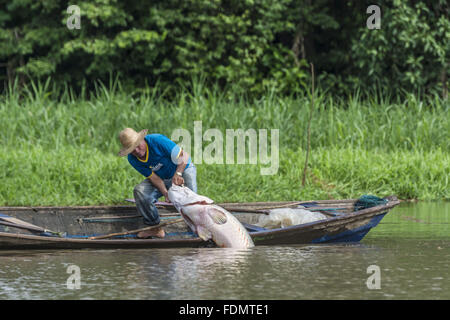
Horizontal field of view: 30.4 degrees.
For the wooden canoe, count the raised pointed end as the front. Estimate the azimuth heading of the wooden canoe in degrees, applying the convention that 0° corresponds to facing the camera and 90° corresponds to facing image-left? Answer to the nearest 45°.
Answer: approximately 270°
